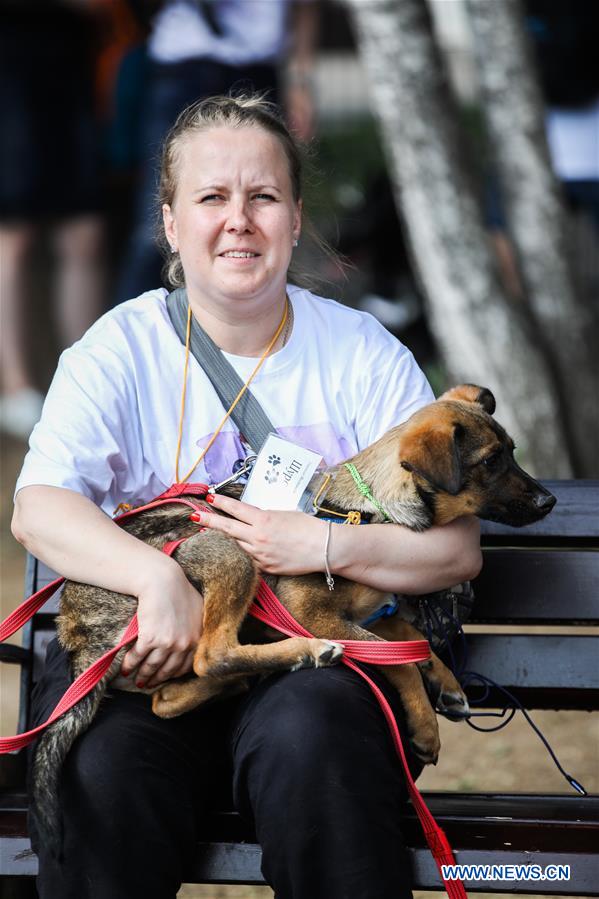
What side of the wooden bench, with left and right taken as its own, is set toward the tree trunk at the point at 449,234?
back

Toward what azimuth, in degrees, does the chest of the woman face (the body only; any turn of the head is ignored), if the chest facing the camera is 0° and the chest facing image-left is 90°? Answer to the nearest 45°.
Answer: approximately 0°

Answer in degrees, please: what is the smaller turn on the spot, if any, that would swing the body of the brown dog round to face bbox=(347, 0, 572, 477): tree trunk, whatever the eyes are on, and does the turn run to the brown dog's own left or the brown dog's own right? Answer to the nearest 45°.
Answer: approximately 90° to the brown dog's own left

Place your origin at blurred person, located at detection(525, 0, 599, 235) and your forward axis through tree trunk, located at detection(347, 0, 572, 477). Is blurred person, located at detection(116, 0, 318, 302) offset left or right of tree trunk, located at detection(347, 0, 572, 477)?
right

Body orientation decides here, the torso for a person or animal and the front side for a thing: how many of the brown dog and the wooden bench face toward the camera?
1

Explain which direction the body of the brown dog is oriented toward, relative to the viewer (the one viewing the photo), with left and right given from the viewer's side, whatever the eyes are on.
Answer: facing to the right of the viewer

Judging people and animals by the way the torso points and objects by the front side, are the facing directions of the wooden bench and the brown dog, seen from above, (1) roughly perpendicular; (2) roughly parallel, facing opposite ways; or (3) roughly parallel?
roughly perpendicular

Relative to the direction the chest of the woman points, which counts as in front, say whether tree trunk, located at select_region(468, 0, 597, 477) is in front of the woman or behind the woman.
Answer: behind
